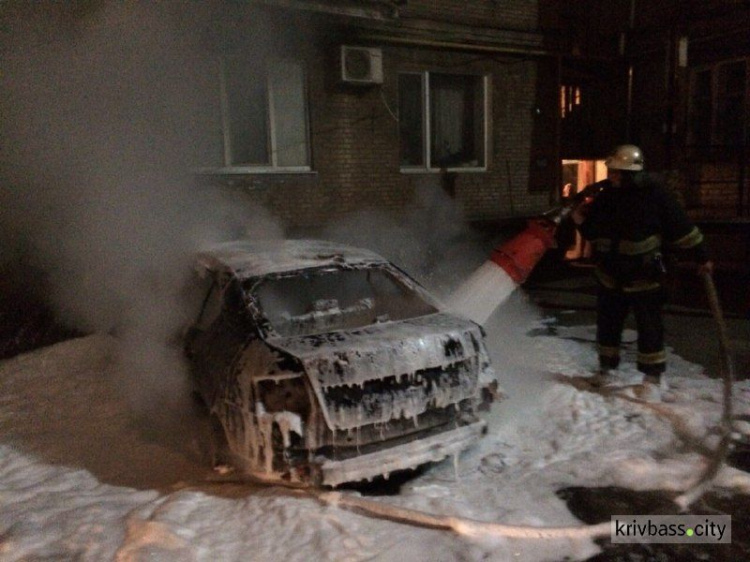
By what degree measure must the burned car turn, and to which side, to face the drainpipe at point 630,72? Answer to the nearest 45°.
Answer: approximately 90° to its right

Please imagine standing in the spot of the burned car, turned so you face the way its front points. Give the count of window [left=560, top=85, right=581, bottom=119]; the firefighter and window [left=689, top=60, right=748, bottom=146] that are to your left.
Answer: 0

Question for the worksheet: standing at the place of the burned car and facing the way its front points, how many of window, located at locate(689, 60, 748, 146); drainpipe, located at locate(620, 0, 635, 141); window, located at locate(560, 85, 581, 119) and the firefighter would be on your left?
0

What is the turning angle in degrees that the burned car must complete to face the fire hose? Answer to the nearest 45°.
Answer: approximately 135° to its right

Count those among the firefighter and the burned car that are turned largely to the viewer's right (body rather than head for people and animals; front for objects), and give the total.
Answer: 0

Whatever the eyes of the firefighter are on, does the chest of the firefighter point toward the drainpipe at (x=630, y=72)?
no

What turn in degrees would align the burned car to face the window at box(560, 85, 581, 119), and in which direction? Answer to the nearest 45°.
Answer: approximately 90° to its right

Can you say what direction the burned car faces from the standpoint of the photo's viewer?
facing away from the viewer and to the left of the viewer

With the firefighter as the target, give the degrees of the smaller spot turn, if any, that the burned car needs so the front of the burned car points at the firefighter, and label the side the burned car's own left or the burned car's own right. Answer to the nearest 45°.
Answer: approximately 90° to the burned car's own right

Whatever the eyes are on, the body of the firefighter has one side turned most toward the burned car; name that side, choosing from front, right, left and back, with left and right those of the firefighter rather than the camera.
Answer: front

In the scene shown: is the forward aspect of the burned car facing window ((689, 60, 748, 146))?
no
